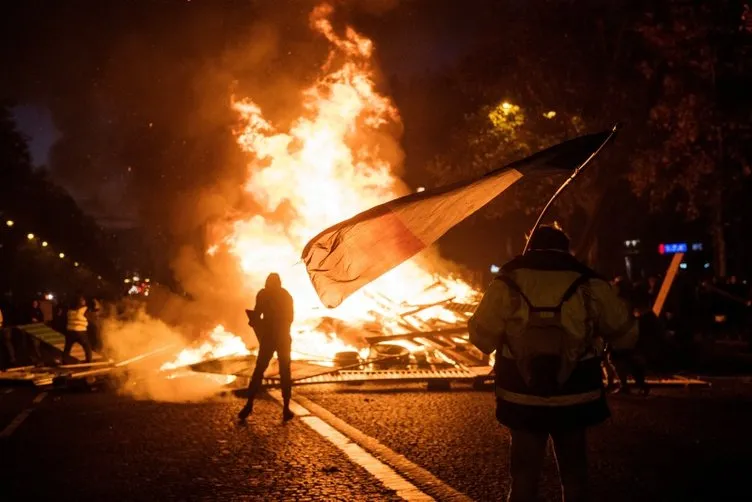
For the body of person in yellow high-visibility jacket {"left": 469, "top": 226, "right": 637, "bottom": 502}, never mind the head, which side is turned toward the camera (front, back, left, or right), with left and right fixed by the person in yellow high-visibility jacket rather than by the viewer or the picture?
back

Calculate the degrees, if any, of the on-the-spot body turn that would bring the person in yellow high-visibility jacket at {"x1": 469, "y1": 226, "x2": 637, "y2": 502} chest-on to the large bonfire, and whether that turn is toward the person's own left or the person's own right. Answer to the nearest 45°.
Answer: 0° — they already face it

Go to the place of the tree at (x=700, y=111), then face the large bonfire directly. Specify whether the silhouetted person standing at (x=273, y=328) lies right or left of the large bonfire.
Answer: left

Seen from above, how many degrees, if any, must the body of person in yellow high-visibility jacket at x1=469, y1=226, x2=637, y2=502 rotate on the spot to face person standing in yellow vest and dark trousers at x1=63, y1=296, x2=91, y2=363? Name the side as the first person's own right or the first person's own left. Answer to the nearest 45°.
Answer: approximately 45° to the first person's own left

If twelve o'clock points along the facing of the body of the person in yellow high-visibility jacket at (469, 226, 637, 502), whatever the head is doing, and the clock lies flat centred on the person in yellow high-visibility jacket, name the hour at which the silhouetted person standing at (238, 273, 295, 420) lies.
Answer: The silhouetted person standing is roughly at 11 o'clock from the person in yellow high-visibility jacket.

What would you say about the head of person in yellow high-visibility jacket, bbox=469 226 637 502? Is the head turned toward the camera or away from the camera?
away from the camera

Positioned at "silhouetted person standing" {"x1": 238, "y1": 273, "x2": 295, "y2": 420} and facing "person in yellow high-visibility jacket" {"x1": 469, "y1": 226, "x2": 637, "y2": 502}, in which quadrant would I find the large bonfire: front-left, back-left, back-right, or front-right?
back-left
